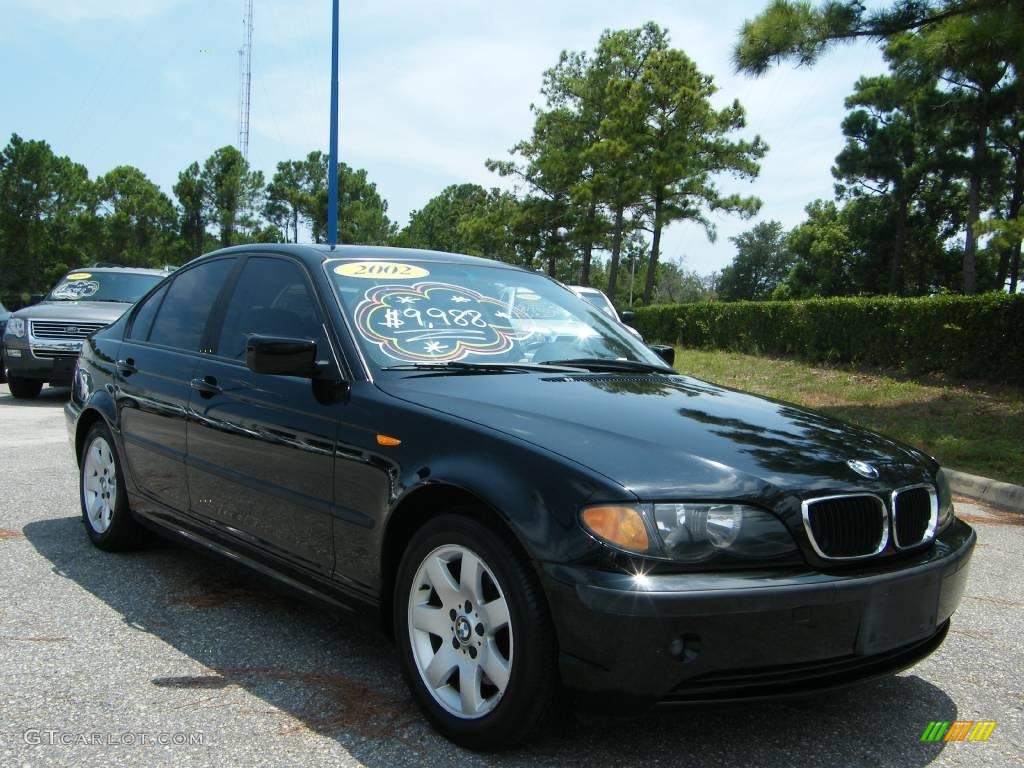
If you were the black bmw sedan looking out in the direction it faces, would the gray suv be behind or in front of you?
behind

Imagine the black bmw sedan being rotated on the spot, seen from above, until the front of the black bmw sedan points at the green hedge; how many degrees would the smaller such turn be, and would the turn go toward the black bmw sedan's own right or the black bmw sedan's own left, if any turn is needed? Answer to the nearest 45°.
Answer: approximately 90° to the black bmw sedan's own left

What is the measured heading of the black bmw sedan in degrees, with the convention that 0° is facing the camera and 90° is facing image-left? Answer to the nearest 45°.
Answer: approximately 315°
